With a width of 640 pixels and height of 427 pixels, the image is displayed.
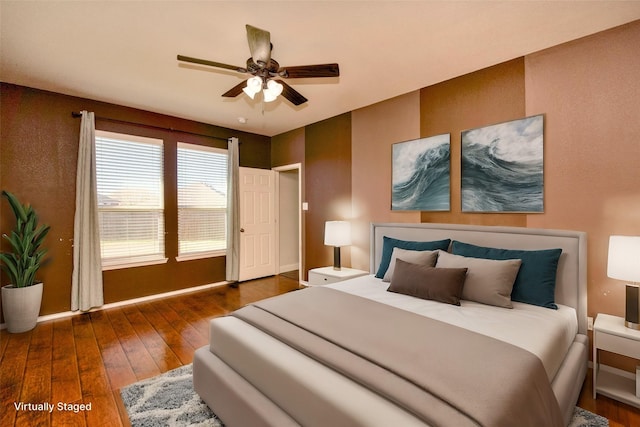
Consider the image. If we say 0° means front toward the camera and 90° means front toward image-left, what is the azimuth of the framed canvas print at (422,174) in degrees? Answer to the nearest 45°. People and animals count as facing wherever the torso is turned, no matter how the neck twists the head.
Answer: approximately 45°

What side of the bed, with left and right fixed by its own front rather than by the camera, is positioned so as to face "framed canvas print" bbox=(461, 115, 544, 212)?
back

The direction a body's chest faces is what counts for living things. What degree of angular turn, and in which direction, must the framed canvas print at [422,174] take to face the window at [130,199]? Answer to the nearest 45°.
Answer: approximately 45° to its right

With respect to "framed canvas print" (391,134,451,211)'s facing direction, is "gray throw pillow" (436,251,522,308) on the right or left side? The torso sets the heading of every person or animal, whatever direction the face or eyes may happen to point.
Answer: on its left

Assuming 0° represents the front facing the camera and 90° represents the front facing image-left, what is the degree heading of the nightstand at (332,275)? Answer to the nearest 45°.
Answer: approximately 45°

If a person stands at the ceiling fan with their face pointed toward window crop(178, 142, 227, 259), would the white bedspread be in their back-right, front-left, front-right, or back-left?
back-right
